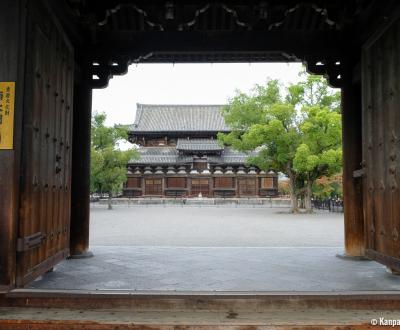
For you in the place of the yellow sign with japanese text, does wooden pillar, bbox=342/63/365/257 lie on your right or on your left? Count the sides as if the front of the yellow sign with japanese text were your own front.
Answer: on your left

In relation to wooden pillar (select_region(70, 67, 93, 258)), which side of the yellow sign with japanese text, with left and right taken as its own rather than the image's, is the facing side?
back

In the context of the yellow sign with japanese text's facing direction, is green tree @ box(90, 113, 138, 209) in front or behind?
behind

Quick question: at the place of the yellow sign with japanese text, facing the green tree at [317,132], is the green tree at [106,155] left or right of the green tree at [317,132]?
left

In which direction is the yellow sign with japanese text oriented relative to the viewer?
toward the camera

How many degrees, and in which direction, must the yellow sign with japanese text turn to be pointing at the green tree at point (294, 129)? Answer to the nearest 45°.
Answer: approximately 135° to its left
